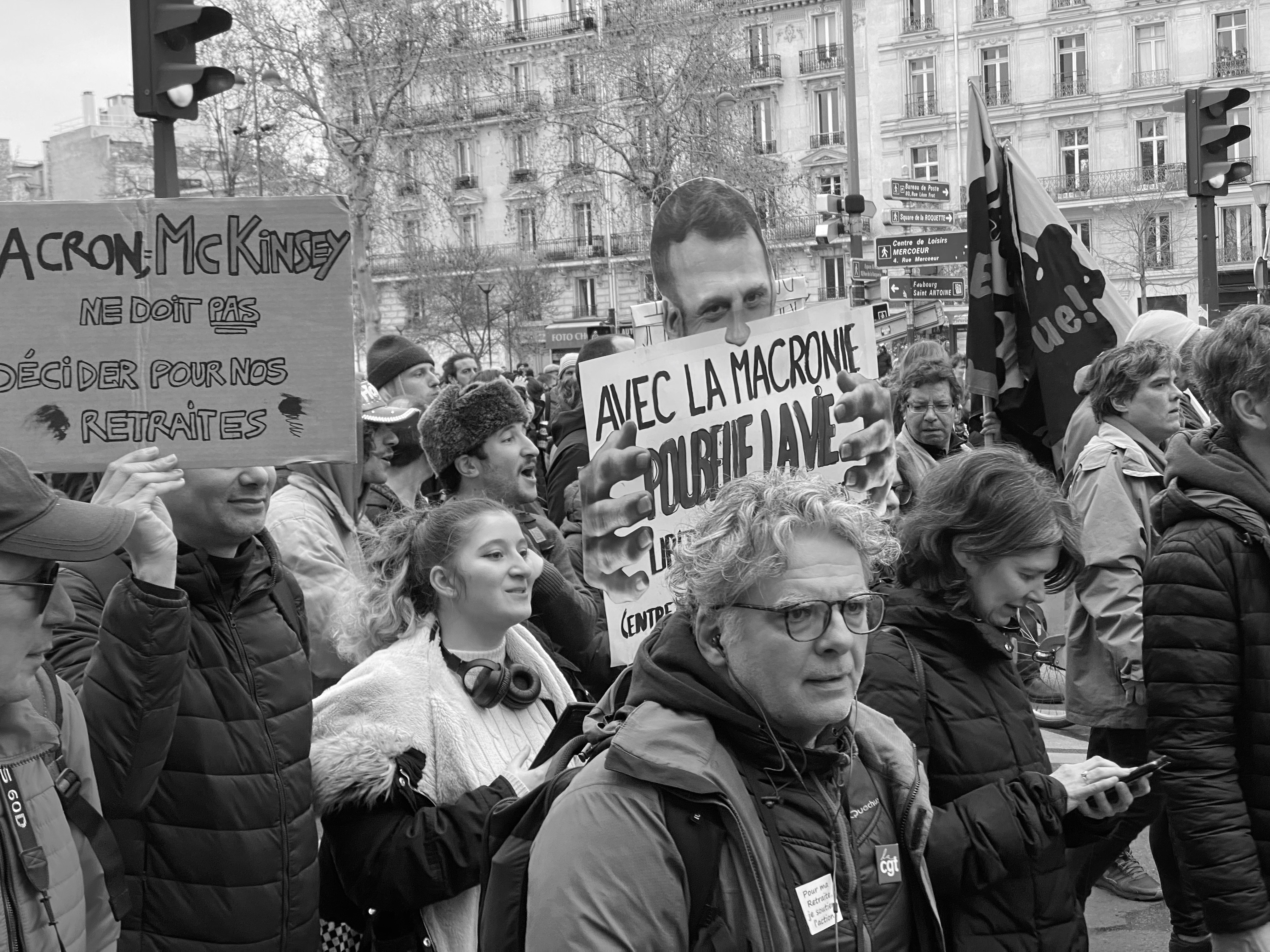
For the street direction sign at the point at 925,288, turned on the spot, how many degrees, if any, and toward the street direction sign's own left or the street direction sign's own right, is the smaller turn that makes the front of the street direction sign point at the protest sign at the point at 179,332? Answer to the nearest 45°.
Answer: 0° — it already faces it

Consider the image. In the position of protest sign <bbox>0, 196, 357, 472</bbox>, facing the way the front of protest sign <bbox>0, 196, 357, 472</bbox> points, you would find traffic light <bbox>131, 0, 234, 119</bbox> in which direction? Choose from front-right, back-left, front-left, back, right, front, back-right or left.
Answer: back

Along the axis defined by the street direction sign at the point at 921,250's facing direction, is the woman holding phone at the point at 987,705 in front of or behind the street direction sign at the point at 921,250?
in front

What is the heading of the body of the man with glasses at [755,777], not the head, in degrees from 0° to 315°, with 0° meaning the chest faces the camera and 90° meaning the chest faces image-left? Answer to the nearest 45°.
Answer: approximately 315°

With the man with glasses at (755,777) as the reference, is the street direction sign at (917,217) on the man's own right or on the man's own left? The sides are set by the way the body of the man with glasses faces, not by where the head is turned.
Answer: on the man's own left

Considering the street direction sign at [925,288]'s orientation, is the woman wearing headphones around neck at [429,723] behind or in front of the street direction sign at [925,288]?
in front

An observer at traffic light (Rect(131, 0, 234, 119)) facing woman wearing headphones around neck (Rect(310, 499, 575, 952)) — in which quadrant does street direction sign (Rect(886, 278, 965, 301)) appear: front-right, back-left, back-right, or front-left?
back-left

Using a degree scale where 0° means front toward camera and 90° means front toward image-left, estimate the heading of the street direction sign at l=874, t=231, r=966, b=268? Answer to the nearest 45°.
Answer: approximately 0°

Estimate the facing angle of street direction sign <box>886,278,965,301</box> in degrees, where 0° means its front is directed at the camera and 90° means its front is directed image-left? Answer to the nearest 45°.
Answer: approximately 0°

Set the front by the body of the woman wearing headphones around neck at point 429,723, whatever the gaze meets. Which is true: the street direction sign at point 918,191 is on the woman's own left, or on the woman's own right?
on the woman's own left

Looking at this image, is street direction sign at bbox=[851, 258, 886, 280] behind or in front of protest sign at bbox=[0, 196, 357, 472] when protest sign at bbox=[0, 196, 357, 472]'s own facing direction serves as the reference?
behind

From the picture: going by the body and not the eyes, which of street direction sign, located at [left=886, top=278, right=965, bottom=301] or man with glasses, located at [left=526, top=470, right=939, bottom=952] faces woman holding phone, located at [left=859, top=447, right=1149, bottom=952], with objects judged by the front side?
the street direction sign

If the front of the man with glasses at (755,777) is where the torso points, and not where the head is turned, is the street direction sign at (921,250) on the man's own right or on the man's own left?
on the man's own left

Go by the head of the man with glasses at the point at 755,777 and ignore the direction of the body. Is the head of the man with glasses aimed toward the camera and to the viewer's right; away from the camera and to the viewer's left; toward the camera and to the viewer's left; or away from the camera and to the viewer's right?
toward the camera and to the viewer's right

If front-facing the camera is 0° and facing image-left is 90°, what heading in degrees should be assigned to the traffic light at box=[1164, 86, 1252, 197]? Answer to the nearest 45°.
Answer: approximately 315°
